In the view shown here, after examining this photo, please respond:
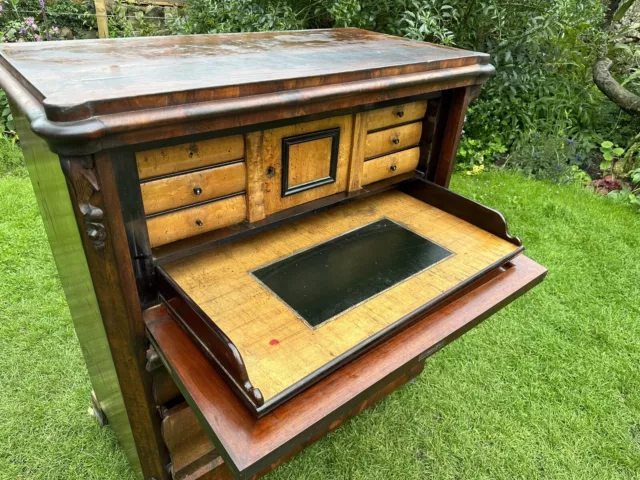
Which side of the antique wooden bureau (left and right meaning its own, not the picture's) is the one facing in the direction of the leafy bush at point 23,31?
back

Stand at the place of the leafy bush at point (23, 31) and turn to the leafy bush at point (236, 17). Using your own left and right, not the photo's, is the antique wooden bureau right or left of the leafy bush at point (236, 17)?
right

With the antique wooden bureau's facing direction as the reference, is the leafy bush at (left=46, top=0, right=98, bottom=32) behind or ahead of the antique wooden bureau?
behind

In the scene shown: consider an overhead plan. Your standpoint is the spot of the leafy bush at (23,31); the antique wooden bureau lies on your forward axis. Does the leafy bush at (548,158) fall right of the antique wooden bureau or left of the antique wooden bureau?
left

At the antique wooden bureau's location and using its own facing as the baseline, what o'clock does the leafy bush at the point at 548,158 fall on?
The leafy bush is roughly at 9 o'clock from the antique wooden bureau.

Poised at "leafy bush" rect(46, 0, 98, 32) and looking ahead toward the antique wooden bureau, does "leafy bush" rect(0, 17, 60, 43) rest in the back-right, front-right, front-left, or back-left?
front-right

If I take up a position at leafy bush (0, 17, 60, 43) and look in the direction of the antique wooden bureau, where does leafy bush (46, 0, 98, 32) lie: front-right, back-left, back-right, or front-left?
back-left

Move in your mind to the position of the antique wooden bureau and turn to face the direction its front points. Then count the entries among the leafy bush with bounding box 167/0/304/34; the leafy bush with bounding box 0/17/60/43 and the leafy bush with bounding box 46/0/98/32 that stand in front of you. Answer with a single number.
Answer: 0

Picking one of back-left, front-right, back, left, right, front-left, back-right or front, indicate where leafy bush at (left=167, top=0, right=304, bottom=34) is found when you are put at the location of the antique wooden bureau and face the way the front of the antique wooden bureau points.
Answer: back-left

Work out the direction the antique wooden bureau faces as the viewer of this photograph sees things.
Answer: facing the viewer and to the right of the viewer
